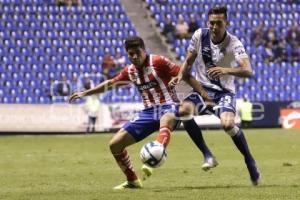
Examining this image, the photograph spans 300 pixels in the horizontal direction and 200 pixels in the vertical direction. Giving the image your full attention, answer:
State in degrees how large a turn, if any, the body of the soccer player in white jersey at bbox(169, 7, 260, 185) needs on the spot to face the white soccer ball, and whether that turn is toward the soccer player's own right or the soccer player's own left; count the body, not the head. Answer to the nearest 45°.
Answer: approximately 45° to the soccer player's own right

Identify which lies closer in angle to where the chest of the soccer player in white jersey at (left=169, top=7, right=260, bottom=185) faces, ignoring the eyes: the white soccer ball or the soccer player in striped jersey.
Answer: the white soccer ball

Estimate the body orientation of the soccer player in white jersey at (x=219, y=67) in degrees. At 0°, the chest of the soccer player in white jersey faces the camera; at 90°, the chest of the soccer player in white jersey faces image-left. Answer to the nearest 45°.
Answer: approximately 0°

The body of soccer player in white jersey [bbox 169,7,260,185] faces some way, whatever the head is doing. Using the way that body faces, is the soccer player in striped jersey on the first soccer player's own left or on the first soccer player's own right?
on the first soccer player's own right
